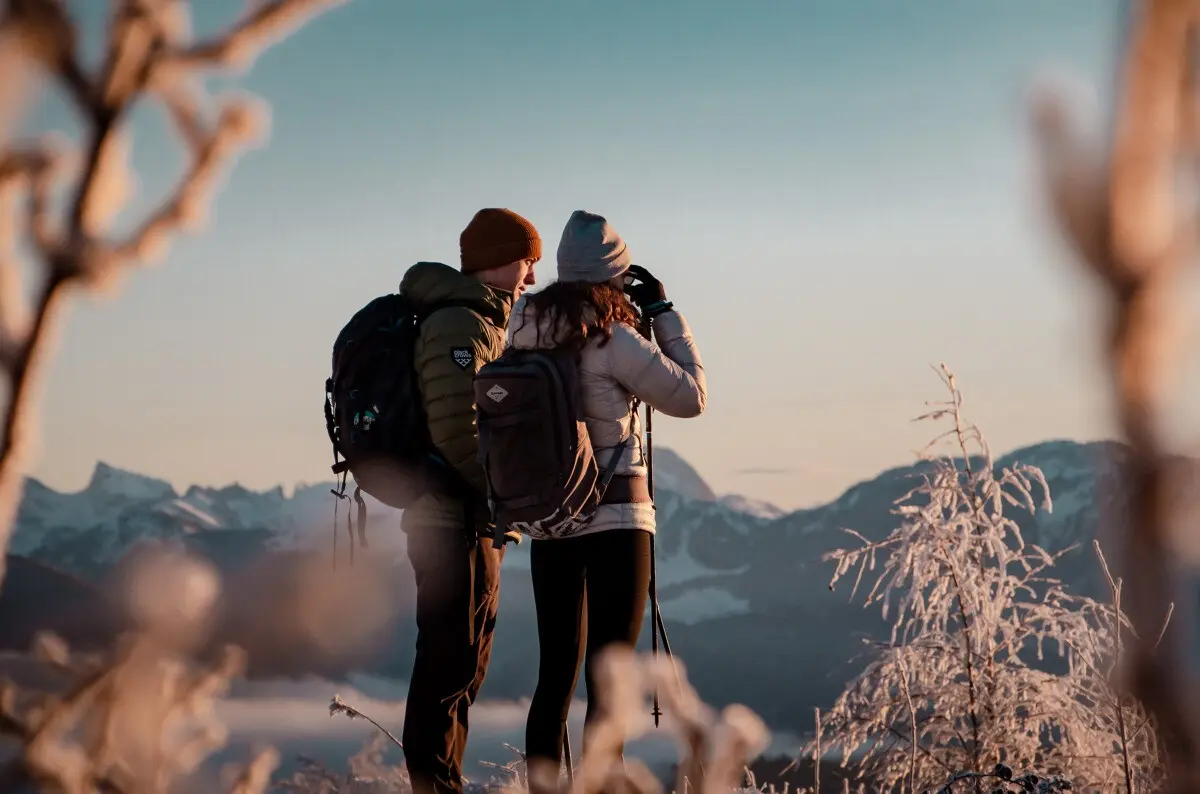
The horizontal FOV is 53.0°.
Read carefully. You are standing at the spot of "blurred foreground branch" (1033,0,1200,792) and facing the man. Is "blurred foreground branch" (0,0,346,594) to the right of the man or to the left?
left

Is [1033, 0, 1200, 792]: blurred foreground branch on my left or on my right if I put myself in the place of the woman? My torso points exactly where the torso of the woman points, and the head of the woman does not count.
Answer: on my right

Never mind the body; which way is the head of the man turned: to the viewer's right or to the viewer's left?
to the viewer's right

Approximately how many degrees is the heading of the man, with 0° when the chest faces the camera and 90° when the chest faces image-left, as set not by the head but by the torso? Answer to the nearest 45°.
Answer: approximately 270°

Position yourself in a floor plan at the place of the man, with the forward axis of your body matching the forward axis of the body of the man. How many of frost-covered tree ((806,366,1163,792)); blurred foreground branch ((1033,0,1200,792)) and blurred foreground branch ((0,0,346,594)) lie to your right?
2

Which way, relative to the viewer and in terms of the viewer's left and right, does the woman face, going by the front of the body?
facing away from the viewer and to the right of the viewer
